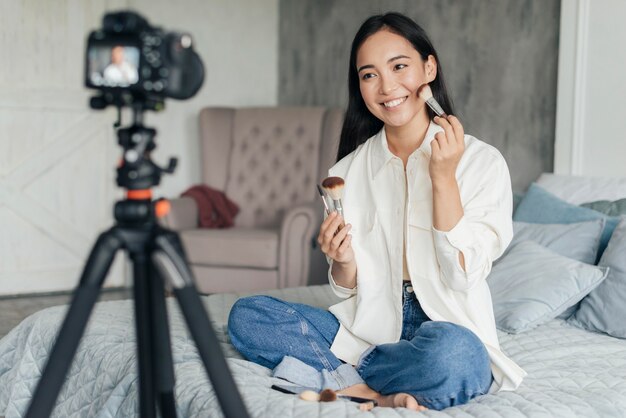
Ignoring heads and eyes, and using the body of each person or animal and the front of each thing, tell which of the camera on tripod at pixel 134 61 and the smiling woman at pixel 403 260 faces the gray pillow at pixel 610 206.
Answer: the camera on tripod

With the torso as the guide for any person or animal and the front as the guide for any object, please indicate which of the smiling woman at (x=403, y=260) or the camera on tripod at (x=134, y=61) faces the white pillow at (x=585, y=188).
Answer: the camera on tripod

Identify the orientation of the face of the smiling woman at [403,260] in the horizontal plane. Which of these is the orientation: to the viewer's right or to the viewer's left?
to the viewer's left

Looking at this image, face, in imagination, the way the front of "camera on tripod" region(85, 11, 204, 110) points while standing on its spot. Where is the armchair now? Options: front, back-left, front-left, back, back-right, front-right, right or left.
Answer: front-left

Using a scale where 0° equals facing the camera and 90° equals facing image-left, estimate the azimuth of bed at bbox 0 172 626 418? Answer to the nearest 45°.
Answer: approximately 90°

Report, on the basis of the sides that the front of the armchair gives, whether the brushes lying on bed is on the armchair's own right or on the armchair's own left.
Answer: on the armchair's own left

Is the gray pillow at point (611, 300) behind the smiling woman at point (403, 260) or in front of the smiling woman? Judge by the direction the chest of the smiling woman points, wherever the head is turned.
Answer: behind

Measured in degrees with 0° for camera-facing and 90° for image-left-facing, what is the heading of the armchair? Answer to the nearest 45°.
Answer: approximately 45°

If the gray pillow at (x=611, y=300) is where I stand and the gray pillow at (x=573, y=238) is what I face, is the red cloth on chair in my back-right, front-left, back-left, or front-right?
front-left

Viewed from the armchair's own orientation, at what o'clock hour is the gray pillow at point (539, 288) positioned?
The gray pillow is roughly at 10 o'clock from the armchair.

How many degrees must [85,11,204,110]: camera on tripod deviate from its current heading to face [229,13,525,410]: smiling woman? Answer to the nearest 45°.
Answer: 0° — it already faces them

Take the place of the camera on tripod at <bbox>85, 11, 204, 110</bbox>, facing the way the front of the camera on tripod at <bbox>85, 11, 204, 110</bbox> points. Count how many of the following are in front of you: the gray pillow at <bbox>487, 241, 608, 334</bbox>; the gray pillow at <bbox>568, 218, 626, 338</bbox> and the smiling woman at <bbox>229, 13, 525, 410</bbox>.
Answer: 3

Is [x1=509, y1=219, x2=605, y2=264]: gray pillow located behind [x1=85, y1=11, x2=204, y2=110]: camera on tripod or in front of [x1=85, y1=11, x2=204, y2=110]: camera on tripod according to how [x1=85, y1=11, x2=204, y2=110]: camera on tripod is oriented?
in front

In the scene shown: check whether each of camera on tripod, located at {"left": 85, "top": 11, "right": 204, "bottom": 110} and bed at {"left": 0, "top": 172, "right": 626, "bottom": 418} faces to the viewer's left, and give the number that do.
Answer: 1

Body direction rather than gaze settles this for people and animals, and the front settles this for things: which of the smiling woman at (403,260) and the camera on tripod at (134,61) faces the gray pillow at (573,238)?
the camera on tripod
